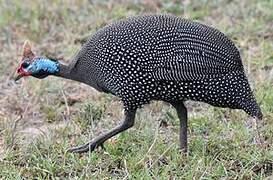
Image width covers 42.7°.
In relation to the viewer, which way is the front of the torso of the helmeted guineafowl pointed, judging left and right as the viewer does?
facing to the left of the viewer
